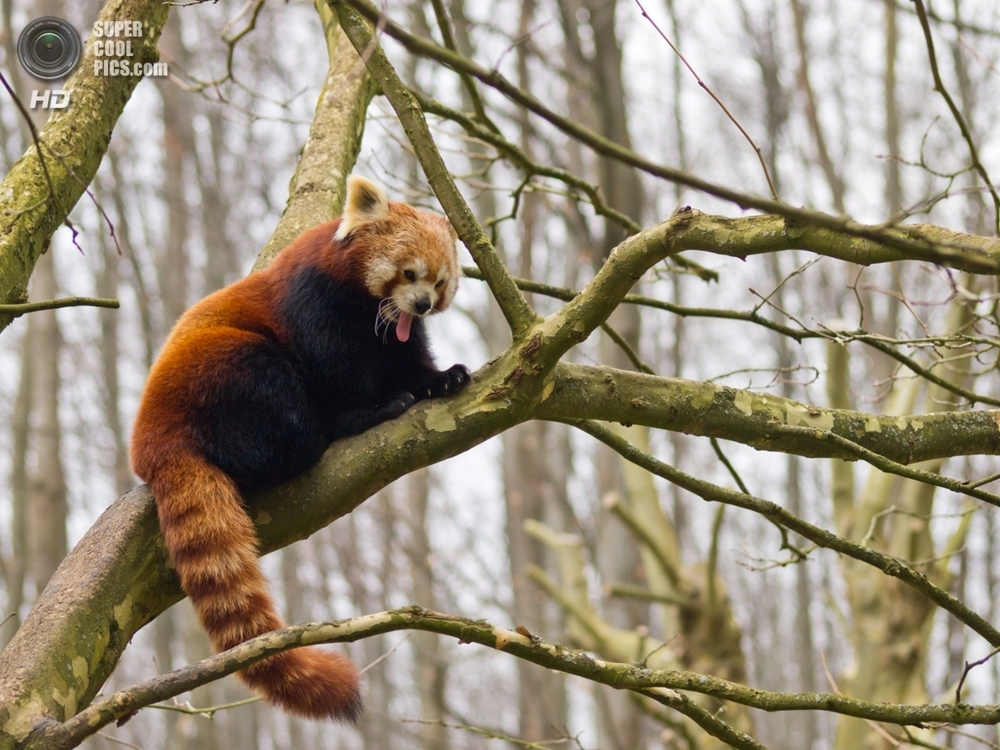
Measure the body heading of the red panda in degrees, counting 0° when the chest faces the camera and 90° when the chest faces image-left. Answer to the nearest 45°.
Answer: approximately 270°

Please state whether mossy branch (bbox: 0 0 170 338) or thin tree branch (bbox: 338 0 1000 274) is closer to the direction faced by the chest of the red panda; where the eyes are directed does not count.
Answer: the thin tree branch

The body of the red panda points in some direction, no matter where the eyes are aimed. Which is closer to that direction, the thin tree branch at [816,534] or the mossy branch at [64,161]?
the thin tree branch

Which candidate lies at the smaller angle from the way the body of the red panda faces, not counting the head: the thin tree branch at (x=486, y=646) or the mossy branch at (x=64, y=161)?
the thin tree branch
